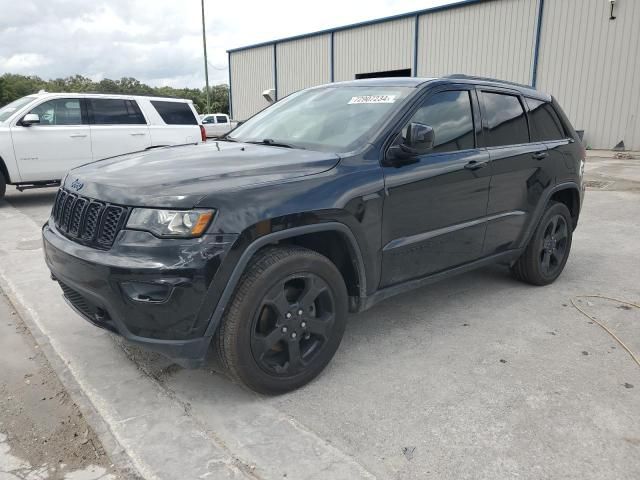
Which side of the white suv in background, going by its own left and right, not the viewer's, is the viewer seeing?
left

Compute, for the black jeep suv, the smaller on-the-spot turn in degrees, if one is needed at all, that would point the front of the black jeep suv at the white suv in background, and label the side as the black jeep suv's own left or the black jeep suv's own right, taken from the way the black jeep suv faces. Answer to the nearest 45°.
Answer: approximately 90° to the black jeep suv's own right

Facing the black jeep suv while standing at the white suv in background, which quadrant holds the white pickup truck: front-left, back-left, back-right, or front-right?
back-left

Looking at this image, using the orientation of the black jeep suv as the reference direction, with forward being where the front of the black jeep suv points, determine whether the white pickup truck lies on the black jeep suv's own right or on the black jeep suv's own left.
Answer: on the black jeep suv's own right

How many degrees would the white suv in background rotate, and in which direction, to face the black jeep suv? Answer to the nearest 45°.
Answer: approximately 90° to its left

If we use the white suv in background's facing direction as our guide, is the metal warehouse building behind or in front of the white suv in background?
behind

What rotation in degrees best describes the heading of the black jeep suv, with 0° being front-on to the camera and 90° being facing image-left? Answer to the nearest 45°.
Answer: approximately 45°

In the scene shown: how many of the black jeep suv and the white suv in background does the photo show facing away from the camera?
0

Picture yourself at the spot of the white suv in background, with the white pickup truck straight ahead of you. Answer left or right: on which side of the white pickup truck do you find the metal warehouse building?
right
